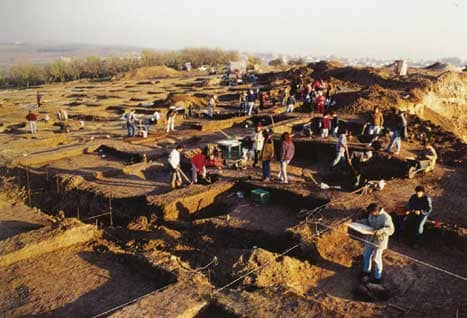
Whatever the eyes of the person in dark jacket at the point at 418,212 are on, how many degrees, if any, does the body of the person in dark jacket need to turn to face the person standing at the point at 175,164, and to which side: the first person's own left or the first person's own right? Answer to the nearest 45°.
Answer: approximately 45° to the first person's own right

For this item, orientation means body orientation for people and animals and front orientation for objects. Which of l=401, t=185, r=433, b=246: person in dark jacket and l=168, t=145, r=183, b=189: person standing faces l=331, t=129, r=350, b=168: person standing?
l=168, t=145, r=183, b=189: person standing

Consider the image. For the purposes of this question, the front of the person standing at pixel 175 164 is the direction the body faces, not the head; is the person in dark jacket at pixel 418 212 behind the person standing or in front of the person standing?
in front

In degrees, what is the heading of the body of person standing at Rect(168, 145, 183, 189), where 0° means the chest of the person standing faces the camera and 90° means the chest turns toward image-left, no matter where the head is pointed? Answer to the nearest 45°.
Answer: approximately 270°

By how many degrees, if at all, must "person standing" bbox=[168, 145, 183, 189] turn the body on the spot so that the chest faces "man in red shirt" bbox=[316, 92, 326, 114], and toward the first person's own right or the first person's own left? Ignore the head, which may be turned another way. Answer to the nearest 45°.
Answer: approximately 45° to the first person's own left

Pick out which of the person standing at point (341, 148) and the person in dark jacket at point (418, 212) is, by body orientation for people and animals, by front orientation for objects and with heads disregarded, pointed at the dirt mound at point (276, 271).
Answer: the person in dark jacket

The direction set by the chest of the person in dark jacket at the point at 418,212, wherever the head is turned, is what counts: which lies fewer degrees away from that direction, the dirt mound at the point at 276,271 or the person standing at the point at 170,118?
the dirt mound

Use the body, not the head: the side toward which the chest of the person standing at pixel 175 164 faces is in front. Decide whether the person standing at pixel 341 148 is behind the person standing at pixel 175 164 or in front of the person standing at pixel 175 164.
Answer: in front

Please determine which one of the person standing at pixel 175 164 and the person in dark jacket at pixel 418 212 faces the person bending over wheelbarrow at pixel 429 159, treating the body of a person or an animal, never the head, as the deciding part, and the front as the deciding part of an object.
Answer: the person standing

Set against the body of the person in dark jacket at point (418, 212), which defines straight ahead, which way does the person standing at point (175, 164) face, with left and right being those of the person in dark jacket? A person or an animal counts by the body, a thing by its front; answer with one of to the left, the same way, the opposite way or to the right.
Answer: the opposite way
